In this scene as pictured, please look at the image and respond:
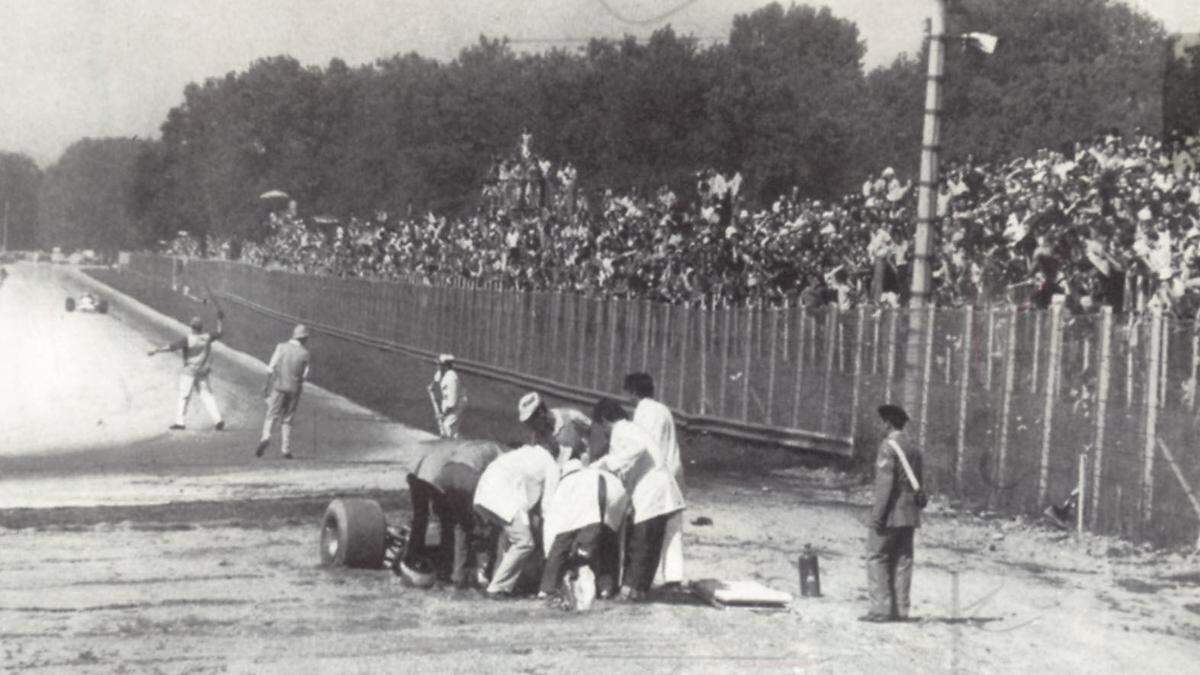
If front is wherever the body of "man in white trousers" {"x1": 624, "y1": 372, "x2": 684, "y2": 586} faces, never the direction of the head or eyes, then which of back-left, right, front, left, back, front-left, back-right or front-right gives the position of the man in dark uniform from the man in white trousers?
back-left

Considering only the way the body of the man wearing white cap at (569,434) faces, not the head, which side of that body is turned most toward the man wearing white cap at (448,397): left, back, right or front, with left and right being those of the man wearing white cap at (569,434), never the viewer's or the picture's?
right

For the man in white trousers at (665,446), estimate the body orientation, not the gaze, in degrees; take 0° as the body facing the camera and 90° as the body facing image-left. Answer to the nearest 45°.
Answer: approximately 90°

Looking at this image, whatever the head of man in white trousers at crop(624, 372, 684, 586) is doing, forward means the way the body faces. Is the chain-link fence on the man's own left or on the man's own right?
on the man's own right
